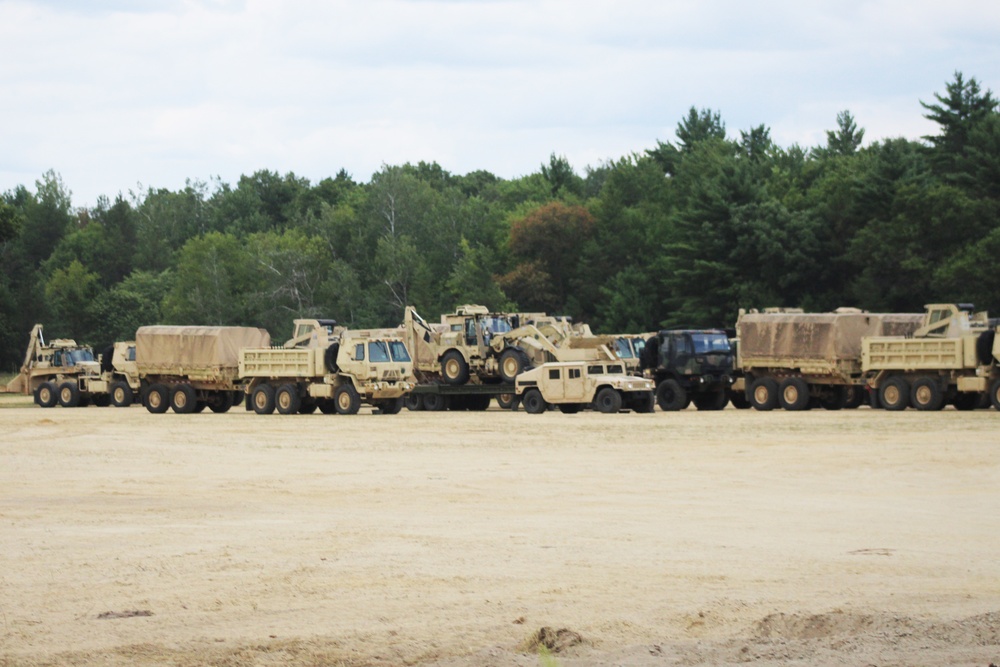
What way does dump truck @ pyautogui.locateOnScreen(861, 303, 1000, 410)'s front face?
to the viewer's right

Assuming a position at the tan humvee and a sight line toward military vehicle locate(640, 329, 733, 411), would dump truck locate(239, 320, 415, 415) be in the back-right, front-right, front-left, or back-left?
back-left

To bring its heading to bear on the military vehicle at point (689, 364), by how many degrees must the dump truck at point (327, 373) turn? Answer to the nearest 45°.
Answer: approximately 45° to its left

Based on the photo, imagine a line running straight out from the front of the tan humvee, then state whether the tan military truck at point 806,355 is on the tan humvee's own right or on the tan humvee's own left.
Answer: on the tan humvee's own left

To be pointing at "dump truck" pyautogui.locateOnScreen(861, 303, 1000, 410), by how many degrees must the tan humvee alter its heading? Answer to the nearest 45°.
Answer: approximately 45° to its left

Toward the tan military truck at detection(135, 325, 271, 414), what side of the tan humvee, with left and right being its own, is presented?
back

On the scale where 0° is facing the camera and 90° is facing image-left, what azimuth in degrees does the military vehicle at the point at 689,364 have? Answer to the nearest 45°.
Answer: approximately 315°

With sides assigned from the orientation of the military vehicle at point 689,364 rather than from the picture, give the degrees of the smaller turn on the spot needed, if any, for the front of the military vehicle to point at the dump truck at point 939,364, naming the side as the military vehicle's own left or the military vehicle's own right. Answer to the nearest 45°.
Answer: approximately 45° to the military vehicle's own left

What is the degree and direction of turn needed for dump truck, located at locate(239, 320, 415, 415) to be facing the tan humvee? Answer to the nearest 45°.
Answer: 0° — it already faces it

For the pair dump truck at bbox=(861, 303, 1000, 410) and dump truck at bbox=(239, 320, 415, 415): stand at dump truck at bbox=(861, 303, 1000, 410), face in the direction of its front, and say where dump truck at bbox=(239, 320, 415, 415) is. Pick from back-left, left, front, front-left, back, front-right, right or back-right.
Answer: back
